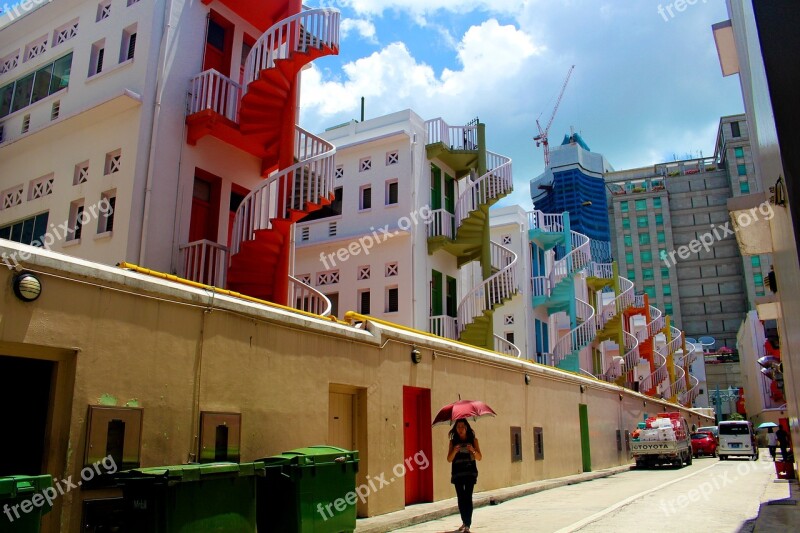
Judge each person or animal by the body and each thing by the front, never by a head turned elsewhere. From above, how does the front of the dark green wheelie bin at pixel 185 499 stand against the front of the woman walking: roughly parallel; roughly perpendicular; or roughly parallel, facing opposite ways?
roughly perpendicular

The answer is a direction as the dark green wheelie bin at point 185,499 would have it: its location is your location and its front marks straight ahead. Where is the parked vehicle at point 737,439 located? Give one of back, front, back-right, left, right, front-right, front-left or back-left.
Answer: left

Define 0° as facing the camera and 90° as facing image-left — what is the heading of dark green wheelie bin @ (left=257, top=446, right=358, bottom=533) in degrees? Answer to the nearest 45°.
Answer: approximately 315°

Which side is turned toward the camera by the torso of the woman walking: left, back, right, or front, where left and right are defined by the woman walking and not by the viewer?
front

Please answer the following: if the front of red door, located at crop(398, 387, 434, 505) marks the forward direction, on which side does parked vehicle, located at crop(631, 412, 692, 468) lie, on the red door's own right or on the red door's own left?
on the red door's own left

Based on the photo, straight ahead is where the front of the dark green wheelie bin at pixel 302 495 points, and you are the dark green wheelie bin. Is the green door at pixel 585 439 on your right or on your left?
on your left

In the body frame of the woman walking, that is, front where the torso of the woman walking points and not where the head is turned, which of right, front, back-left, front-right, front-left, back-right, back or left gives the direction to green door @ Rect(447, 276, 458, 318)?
back

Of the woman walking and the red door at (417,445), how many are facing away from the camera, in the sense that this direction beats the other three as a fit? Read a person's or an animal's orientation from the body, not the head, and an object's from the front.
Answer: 0

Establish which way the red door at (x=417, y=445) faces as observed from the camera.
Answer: facing the viewer and to the right of the viewer
